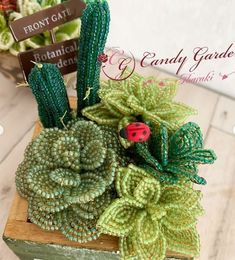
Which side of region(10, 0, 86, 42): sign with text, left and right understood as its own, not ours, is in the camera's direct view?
front

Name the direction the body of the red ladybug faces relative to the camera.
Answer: to the viewer's left

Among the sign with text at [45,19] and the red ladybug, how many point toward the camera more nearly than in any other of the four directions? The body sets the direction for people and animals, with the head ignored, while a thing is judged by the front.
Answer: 1

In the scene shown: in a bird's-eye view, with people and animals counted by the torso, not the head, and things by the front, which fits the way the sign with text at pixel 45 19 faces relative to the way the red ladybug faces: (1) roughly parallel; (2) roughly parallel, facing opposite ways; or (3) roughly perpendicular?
roughly perpendicular
